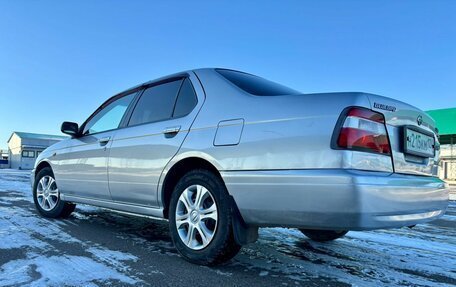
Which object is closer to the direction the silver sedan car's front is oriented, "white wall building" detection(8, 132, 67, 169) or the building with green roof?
the white wall building

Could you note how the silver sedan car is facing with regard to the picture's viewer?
facing away from the viewer and to the left of the viewer

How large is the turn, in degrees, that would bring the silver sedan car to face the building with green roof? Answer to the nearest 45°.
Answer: approximately 90° to its right

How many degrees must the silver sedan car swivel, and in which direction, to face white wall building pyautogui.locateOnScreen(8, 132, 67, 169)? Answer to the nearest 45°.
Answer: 0° — it already faces it
